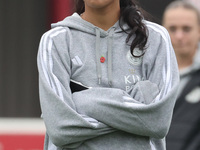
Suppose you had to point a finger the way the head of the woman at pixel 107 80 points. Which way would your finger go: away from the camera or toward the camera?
toward the camera

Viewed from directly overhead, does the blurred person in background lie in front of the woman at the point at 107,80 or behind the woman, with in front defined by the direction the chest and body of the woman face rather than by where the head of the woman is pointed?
behind

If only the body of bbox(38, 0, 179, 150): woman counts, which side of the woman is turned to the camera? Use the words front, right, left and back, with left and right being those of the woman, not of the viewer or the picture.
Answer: front
